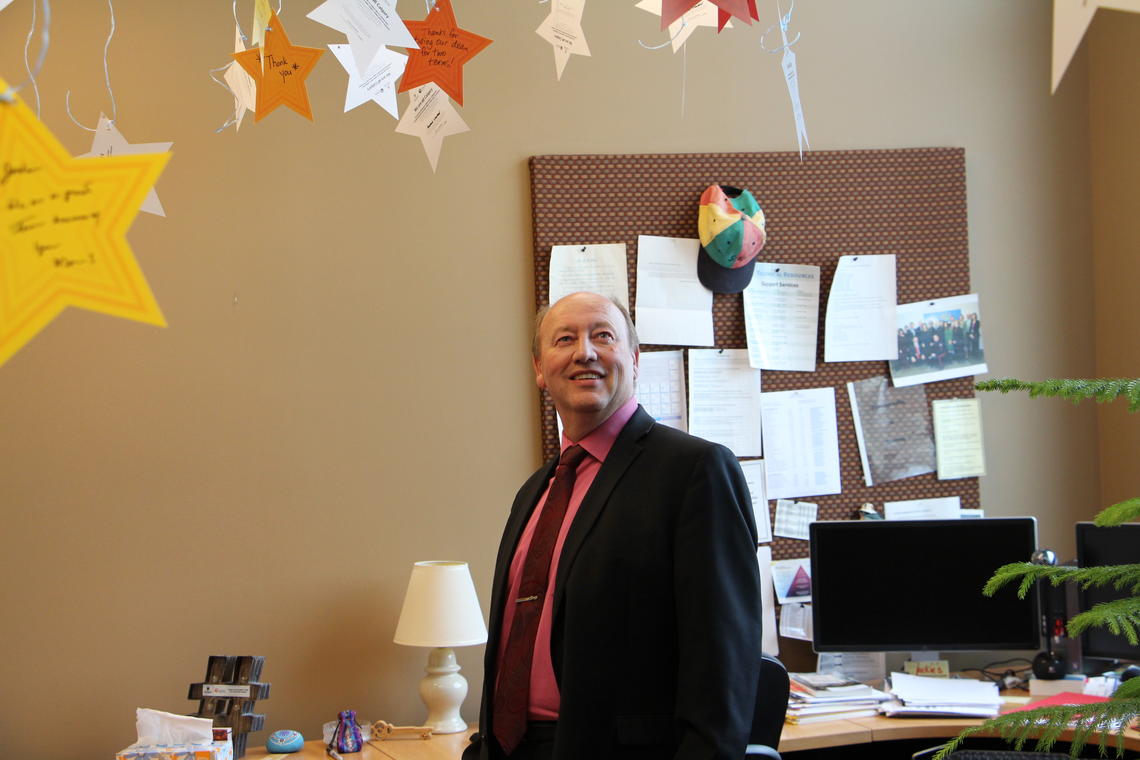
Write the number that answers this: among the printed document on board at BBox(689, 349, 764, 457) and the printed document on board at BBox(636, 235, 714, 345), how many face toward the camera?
2

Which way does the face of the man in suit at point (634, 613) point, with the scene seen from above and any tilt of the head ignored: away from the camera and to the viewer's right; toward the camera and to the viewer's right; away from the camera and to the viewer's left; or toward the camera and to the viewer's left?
toward the camera and to the viewer's left

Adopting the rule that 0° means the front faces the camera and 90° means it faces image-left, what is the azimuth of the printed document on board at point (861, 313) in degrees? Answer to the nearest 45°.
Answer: approximately 0°

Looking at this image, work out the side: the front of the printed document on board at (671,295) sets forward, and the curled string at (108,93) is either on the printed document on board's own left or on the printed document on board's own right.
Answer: on the printed document on board's own right

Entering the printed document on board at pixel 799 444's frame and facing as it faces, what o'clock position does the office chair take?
The office chair is roughly at 12 o'clock from the printed document on board.

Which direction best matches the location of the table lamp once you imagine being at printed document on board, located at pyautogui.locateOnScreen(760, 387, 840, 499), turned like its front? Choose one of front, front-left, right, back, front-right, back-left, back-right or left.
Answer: front-right

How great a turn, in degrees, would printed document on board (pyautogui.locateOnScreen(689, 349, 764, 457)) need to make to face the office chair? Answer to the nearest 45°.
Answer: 0° — it already faces it

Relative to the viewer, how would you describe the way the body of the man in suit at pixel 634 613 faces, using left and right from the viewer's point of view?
facing the viewer and to the left of the viewer

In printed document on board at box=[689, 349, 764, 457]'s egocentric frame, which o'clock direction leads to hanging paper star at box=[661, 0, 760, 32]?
The hanging paper star is roughly at 12 o'clock from the printed document on board.

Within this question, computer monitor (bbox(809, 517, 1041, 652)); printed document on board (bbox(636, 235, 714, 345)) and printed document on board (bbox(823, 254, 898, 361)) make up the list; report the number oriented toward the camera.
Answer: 3

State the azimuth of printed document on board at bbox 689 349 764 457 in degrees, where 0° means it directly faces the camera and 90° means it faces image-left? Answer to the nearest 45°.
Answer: approximately 0°
